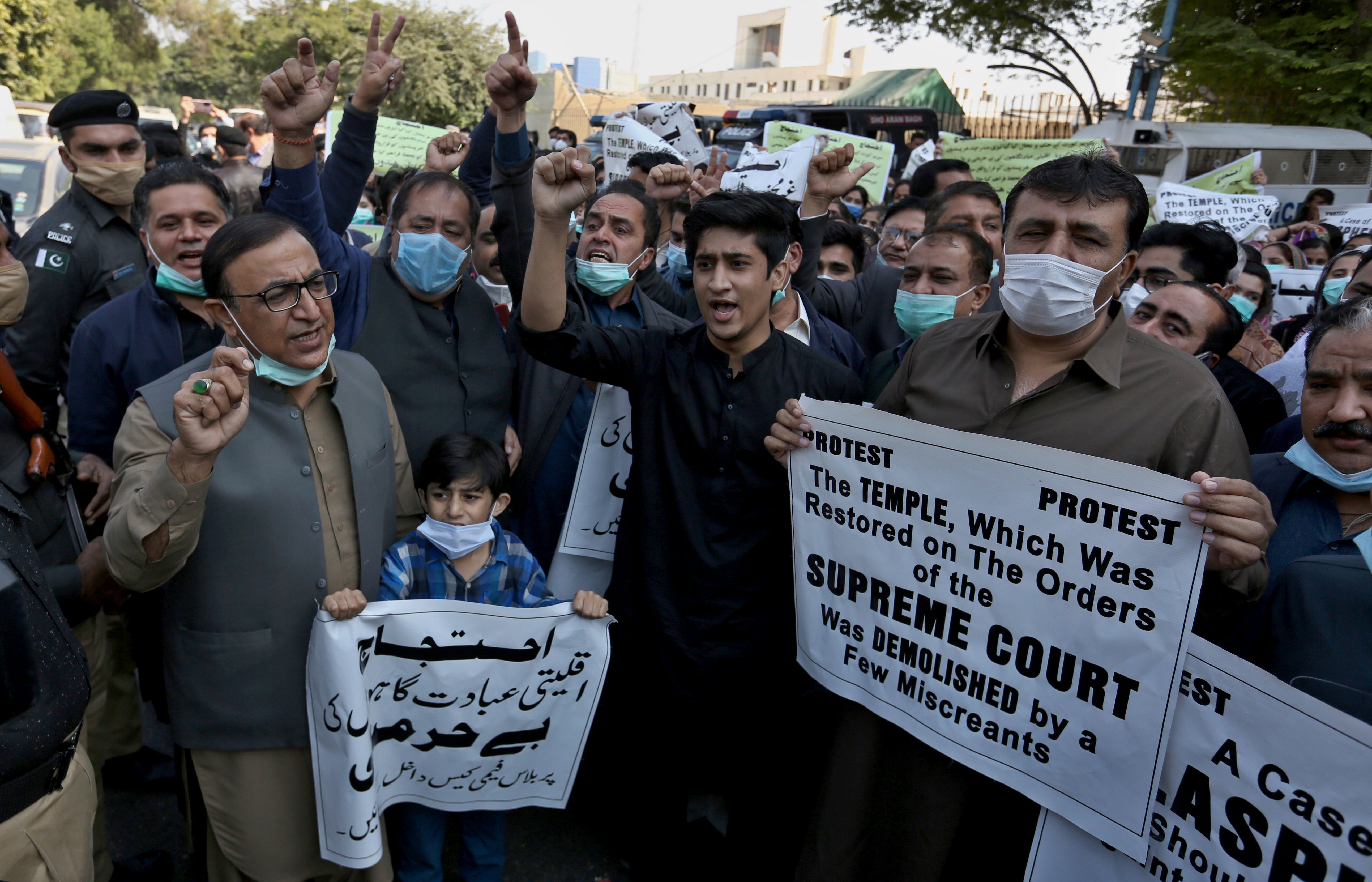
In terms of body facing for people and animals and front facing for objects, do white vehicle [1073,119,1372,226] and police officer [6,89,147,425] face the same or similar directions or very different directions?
very different directions

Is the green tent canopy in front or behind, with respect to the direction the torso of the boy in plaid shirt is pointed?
behind

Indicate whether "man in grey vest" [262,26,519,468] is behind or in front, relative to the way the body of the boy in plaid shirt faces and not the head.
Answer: behind

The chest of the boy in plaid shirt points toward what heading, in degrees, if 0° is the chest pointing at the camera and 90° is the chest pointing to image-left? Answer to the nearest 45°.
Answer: approximately 0°

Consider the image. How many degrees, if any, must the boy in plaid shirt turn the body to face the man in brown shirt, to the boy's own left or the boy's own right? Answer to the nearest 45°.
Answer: approximately 45° to the boy's own left

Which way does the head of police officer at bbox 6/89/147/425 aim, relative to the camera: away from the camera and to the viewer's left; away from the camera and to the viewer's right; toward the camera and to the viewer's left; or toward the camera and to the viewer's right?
toward the camera and to the viewer's right

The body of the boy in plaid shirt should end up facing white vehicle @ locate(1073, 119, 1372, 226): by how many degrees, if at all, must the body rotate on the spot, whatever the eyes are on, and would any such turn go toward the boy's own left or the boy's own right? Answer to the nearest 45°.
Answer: approximately 135° to the boy's own left

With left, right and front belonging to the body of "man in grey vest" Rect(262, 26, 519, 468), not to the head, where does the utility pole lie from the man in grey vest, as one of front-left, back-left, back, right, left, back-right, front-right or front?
back-left

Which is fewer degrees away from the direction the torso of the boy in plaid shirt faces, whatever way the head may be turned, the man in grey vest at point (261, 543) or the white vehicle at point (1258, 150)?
the man in grey vest

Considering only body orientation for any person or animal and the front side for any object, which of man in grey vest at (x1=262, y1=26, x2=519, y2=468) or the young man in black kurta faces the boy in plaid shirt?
the man in grey vest

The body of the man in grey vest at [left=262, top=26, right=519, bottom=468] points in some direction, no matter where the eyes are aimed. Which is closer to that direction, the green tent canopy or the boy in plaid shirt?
the boy in plaid shirt
